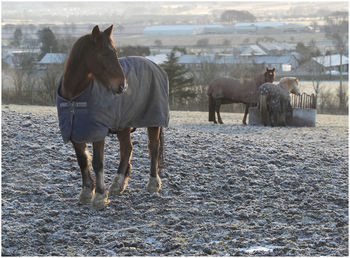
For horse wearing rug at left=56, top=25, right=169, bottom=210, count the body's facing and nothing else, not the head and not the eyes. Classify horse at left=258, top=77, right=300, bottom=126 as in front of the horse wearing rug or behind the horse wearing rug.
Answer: behind

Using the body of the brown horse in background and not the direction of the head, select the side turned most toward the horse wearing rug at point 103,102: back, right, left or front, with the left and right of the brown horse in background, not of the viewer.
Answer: right

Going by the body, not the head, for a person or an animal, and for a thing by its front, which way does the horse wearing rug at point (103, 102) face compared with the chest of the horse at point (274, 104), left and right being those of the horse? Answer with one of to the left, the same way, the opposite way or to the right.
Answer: the opposite way

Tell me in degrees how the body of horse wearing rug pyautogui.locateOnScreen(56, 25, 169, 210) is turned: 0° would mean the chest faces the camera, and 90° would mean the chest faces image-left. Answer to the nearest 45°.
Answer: approximately 45°

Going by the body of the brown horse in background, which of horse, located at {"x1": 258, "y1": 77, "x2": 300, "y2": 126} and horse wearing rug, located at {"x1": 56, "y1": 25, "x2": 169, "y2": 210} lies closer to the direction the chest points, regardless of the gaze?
the horse

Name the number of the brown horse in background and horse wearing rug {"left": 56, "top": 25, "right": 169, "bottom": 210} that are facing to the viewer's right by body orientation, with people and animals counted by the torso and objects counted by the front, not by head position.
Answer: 1

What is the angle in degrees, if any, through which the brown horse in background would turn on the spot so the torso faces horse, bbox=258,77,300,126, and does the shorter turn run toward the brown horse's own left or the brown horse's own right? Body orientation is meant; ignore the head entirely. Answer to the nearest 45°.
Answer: approximately 45° to the brown horse's own right

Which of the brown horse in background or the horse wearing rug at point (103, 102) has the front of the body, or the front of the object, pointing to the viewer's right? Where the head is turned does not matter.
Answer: the brown horse in background

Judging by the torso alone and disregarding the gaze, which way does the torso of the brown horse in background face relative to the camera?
to the viewer's right

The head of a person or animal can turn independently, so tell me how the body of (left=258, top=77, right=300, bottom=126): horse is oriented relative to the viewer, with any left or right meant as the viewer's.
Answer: facing away from the viewer and to the right of the viewer
